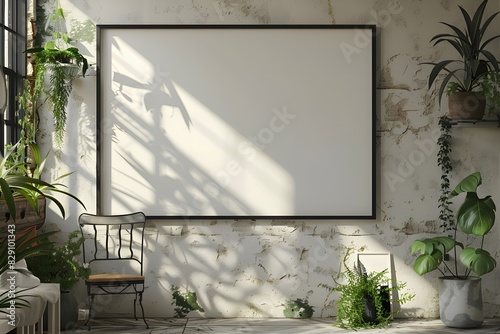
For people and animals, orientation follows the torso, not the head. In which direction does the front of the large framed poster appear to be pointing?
toward the camera

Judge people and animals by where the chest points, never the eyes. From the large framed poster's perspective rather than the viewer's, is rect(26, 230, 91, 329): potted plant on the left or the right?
on its right

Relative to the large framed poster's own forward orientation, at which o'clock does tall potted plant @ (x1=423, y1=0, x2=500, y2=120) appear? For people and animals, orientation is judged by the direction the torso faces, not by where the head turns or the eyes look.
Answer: The tall potted plant is roughly at 9 o'clock from the large framed poster.

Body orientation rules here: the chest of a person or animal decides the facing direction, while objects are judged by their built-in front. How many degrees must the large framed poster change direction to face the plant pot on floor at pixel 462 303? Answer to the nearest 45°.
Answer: approximately 90° to its left

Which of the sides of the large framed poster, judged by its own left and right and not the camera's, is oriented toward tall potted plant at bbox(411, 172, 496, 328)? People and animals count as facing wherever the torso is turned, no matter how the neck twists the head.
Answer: left

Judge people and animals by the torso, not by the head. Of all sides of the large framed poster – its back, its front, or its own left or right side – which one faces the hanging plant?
right
